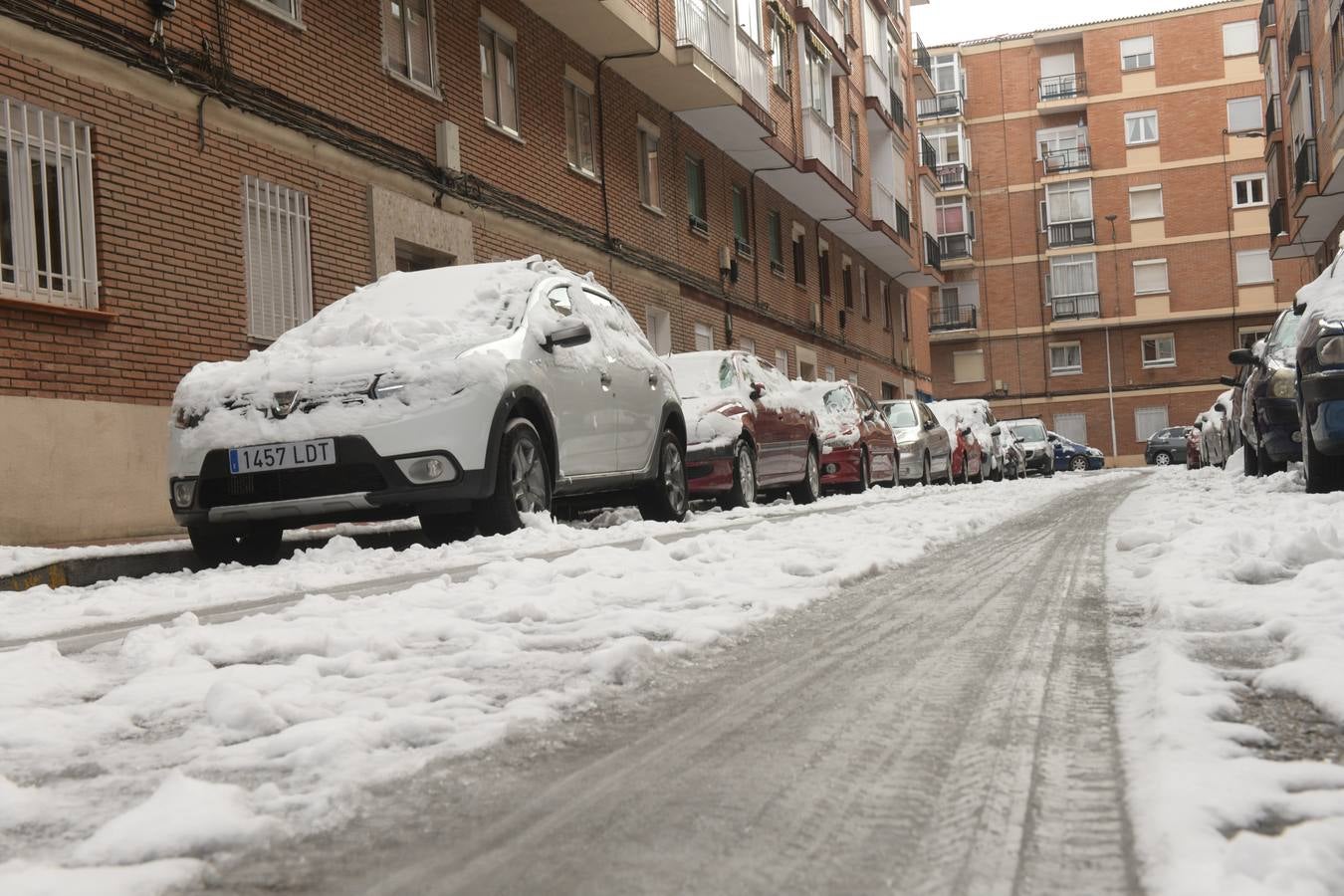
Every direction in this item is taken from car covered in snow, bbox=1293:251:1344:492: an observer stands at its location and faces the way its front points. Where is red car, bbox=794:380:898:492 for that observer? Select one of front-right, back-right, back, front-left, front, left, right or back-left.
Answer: back-right

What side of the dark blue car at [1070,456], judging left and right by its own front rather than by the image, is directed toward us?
right

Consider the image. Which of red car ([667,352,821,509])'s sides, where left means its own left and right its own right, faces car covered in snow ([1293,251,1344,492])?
left

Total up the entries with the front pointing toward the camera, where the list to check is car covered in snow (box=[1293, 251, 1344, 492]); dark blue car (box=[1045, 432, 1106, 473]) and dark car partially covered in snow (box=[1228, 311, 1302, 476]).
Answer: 2

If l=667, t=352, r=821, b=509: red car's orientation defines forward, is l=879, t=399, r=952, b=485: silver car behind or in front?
behind

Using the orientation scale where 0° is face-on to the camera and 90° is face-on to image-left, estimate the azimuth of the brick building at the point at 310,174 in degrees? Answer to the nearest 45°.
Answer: approximately 315°

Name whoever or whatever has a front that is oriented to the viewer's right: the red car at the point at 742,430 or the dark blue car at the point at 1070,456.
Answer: the dark blue car

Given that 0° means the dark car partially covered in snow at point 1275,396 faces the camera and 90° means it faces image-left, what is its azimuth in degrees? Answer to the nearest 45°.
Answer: approximately 0°

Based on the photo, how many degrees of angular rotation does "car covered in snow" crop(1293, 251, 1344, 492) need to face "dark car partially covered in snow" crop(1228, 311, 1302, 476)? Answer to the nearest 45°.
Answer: approximately 180°
